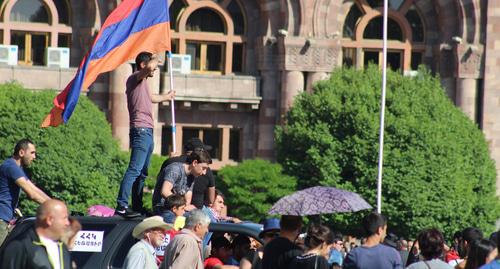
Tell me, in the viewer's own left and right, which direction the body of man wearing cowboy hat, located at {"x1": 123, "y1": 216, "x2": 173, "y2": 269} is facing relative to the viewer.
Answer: facing to the right of the viewer

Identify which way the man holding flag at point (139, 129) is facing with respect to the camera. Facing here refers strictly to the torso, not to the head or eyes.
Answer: to the viewer's right

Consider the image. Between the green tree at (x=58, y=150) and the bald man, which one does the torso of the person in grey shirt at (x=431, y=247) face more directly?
the green tree

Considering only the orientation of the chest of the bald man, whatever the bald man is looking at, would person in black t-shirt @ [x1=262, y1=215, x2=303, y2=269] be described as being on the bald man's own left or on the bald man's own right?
on the bald man's own left

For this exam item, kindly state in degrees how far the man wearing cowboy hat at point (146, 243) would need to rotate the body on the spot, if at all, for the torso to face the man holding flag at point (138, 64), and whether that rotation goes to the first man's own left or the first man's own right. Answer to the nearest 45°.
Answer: approximately 90° to the first man's own left

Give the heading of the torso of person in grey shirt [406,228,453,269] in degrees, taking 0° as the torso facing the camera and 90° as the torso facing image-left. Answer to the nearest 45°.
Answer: approximately 180°

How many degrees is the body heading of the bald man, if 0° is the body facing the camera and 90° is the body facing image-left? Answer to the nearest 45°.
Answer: approximately 315°
